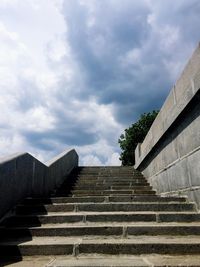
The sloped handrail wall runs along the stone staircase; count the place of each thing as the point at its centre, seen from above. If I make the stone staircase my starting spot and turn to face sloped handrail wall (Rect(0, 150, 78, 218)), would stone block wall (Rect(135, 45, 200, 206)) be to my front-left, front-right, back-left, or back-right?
back-right

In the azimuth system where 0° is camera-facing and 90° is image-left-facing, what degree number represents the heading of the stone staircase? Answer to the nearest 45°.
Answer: approximately 0°

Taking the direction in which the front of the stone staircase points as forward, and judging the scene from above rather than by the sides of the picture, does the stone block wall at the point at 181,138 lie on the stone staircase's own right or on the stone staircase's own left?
on the stone staircase's own left

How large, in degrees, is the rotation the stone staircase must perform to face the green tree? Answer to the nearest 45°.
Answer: approximately 180°

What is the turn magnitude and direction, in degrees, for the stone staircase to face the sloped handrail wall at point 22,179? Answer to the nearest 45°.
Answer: approximately 135° to its right
